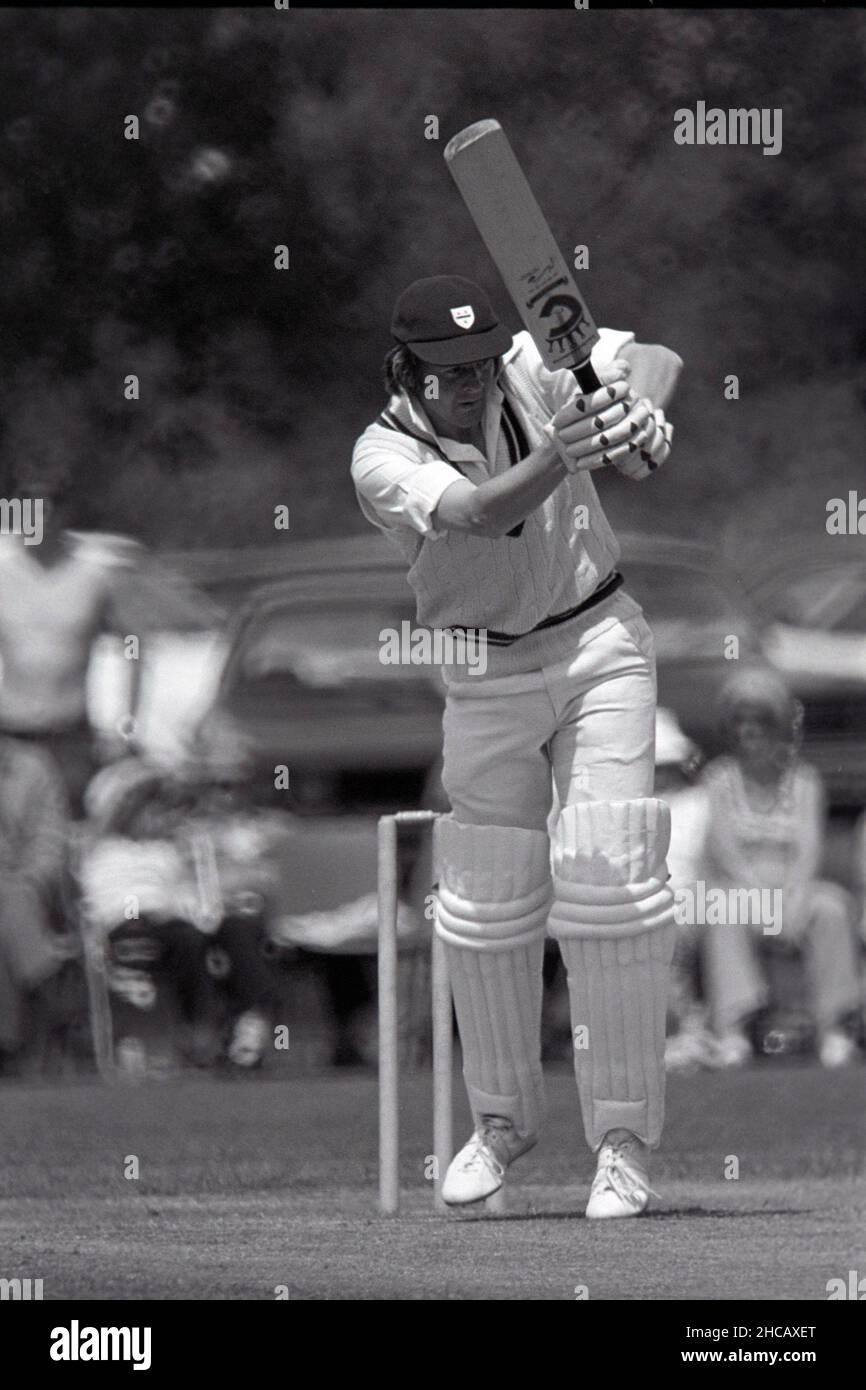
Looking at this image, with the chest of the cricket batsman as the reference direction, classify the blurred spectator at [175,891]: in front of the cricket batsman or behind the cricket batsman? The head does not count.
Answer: behind

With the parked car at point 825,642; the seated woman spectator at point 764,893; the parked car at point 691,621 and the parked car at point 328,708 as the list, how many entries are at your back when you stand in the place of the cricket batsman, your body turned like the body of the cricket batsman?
4

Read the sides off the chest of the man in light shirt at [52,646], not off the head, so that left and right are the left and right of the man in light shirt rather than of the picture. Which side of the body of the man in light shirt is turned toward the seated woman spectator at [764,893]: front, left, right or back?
left

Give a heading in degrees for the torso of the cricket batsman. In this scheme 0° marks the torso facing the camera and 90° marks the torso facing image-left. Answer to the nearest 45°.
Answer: approximately 0°

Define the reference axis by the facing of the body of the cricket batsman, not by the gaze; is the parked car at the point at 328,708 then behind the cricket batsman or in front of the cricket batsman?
behind

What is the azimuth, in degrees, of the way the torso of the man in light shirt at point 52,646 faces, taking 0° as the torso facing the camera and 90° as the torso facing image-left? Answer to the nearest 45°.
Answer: approximately 0°

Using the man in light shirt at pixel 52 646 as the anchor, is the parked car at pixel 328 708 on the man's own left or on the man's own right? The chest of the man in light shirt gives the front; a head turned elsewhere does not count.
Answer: on the man's own left
